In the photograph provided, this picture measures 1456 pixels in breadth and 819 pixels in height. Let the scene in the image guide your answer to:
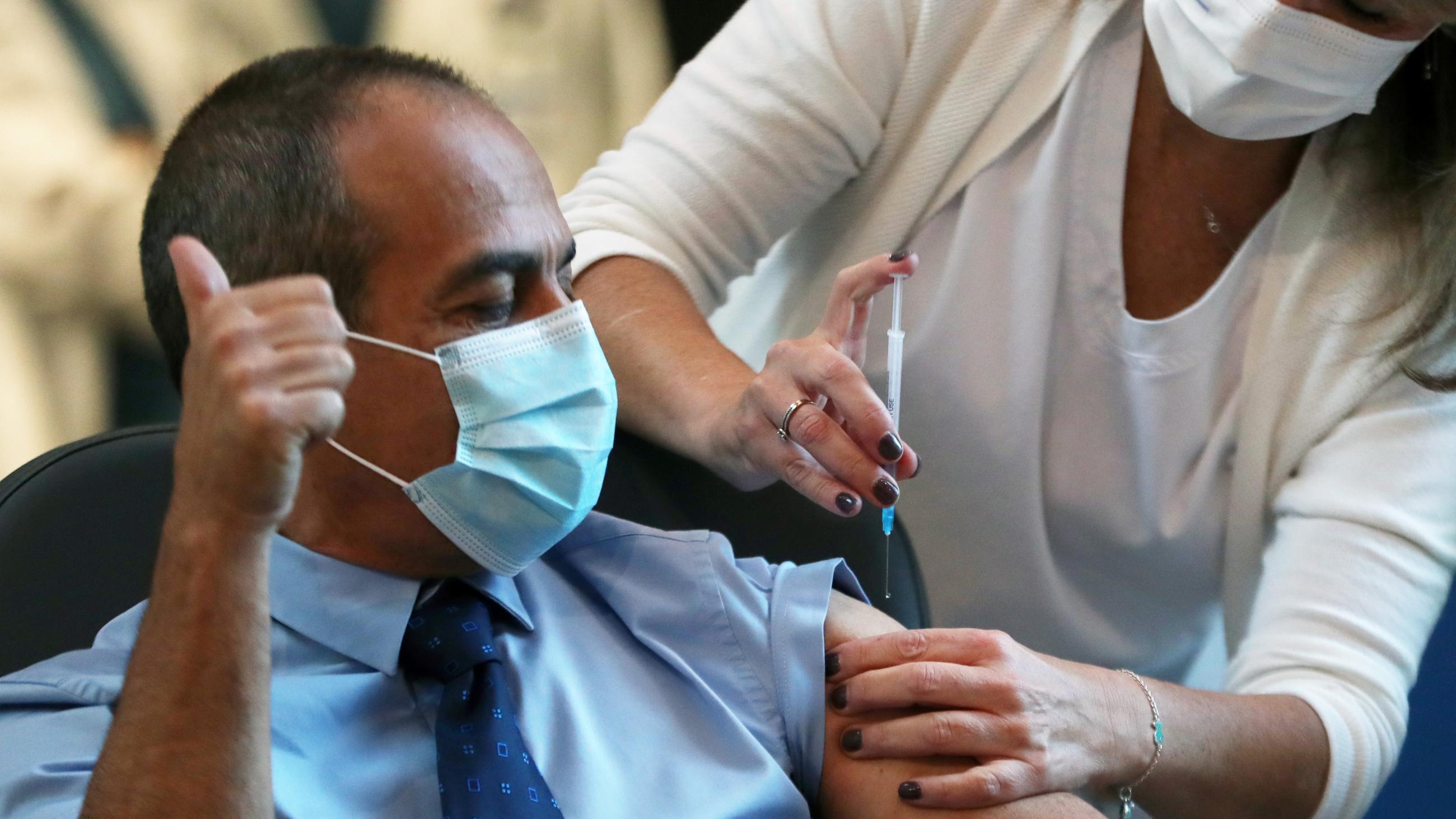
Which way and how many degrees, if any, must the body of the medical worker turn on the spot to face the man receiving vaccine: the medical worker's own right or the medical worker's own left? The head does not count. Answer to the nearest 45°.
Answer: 0° — they already face them

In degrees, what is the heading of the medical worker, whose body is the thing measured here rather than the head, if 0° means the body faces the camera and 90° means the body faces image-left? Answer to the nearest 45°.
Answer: approximately 45°

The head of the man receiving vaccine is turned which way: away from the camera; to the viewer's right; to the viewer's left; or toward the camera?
to the viewer's right
